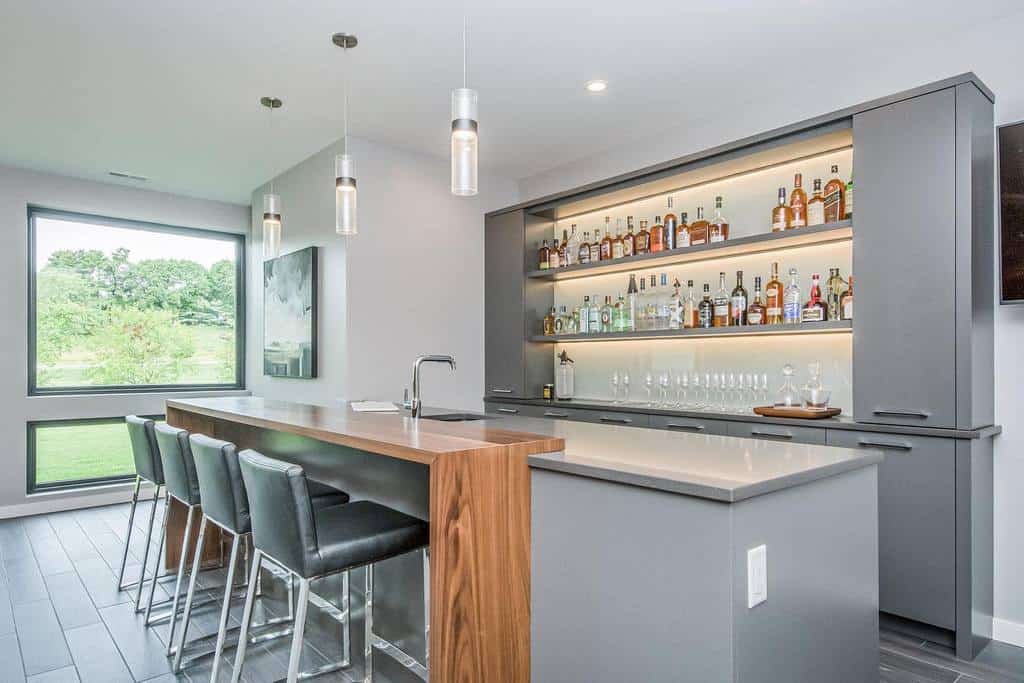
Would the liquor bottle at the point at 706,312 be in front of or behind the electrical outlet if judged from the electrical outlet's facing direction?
behind

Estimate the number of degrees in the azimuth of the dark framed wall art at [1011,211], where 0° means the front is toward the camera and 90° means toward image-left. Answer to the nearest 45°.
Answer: approximately 45°

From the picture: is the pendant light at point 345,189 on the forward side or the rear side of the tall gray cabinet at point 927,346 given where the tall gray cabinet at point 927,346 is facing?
on the forward side

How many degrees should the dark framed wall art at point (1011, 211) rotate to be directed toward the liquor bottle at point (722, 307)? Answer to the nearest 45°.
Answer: approximately 45° to its right

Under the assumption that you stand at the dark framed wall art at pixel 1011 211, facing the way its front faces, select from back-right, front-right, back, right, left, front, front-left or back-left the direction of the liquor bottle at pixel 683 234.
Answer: front-right

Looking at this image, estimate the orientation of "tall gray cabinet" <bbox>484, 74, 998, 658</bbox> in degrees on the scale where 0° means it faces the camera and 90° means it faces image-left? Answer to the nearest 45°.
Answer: approximately 45°

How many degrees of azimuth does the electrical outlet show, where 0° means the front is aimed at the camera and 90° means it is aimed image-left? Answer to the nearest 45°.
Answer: approximately 315°

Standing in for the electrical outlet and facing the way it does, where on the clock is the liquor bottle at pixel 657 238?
The liquor bottle is roughly at 7 o'clock from the electrical outlet.

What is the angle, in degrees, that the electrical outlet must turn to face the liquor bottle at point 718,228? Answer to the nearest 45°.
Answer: approximately 135° to its left

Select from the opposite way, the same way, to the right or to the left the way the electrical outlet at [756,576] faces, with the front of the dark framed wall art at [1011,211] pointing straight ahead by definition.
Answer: to the left
